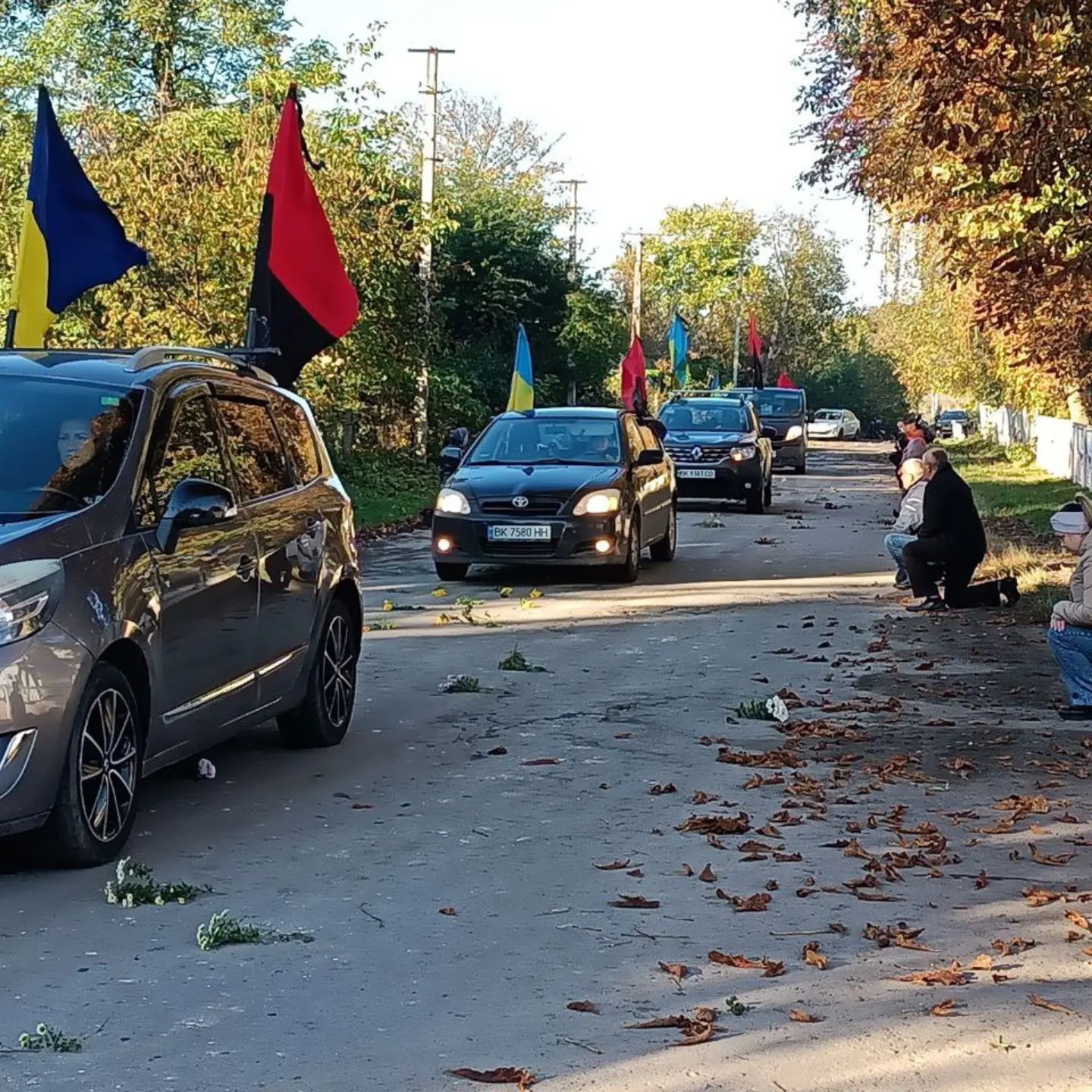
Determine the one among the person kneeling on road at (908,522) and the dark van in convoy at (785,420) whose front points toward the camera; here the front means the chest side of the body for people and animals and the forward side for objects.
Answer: the dark van in convoy

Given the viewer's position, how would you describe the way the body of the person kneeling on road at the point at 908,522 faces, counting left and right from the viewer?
facing to the left of the viewer

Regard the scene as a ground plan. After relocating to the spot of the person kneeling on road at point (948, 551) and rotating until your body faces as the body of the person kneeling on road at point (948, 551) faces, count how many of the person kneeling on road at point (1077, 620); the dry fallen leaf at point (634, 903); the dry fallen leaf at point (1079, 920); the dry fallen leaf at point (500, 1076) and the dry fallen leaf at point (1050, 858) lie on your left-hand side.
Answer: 5

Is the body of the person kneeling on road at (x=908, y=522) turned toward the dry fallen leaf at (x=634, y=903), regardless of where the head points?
no

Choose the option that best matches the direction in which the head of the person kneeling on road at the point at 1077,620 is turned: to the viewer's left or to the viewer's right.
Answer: to the viewer's left

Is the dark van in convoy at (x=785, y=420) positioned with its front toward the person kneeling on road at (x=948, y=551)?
yes

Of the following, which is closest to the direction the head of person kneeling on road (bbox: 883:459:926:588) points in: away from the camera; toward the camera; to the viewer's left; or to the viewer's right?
to the viewer's left

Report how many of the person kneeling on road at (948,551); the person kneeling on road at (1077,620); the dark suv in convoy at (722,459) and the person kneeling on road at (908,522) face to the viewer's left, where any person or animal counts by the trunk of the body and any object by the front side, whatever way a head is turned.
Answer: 3

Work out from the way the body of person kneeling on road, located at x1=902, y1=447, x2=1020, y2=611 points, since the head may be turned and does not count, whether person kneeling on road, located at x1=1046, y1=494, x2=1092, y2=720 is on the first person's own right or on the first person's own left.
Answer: on the first person's own left

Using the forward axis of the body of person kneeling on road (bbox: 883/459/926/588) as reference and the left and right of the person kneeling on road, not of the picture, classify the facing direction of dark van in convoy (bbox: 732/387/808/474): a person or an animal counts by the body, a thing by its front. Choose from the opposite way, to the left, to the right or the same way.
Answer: to the left

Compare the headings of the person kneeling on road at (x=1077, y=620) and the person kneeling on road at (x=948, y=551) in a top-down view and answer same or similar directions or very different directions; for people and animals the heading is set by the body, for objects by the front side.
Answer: same or similar directions

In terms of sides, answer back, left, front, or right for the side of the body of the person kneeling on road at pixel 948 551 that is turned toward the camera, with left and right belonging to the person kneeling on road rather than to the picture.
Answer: left

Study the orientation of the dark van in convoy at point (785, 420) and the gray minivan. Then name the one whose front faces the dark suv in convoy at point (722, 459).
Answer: the dark van in convoy at point (785, 420)

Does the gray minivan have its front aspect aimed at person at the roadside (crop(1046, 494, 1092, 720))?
no

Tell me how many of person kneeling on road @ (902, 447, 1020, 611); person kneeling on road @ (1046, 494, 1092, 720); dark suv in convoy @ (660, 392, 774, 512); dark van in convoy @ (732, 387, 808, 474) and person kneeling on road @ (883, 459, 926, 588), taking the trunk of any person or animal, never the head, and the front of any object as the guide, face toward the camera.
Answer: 2

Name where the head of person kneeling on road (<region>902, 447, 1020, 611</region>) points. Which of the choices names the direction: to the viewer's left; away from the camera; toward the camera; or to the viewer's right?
to the viewer's left

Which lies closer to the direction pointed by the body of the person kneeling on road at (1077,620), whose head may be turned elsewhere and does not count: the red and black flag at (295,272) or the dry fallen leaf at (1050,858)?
the red and black flag

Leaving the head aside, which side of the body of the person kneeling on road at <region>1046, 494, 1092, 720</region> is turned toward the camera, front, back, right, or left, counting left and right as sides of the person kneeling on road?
left

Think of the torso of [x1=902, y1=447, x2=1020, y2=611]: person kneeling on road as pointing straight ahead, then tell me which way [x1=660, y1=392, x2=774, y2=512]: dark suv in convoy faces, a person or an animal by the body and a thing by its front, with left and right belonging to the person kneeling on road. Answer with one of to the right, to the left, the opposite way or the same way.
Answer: to the left

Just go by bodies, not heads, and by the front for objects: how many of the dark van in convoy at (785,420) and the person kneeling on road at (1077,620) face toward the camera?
1

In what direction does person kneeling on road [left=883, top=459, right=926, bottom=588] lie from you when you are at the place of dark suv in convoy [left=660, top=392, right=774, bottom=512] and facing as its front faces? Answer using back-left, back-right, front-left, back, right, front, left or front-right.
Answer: front

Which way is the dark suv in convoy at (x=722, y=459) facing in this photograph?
toward the camera

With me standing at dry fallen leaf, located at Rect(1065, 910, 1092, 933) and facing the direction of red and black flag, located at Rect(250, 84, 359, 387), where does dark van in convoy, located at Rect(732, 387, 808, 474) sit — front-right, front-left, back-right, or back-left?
front-right
